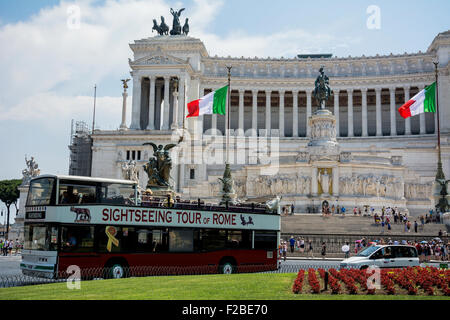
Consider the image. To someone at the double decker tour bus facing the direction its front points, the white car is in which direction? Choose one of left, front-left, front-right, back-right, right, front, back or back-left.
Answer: back-left

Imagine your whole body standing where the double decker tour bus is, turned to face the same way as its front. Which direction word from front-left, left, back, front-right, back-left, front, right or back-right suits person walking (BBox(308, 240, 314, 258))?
back

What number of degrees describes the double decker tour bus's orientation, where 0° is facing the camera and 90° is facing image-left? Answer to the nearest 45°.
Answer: approximately 45°

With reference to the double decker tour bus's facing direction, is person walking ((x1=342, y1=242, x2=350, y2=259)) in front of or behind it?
behind
